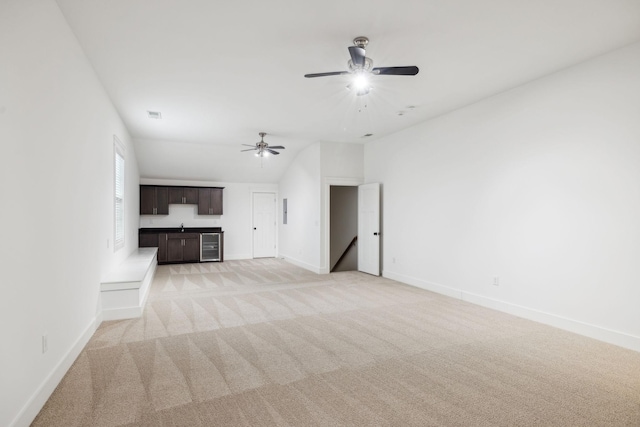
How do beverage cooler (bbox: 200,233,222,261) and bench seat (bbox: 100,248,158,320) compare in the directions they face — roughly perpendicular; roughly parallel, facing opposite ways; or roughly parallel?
roughly perpendicular

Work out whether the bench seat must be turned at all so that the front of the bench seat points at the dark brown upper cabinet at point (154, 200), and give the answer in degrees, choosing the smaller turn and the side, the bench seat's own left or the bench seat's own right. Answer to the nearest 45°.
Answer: approximately 90° to the bench seat's own left

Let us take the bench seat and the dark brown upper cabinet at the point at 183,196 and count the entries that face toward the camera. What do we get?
1

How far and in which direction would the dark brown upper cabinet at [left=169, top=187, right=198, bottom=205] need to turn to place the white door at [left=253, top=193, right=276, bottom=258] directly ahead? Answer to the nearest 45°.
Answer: approximately 90° to its left

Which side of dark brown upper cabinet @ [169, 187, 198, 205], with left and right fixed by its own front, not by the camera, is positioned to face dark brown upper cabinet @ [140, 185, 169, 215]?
right

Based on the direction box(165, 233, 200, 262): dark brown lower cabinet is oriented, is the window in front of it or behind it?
in front

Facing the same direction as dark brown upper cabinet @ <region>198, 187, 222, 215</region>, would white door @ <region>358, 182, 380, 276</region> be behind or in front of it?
in front

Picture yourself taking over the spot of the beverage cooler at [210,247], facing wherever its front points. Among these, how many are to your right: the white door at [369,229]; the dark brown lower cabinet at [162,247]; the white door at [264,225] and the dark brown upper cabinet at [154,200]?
2

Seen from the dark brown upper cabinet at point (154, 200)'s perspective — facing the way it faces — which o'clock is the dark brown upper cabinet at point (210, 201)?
the dark brown upper cabinet at point (210, 201) is roughly at 9 o'clock from the dark brown upper cabinet at point (154, 200).

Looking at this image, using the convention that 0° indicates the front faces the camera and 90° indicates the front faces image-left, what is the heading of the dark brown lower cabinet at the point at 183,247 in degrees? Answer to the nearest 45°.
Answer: approximately 0°

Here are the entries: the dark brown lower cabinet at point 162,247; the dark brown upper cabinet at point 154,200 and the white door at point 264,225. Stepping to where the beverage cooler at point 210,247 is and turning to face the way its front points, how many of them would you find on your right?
2
